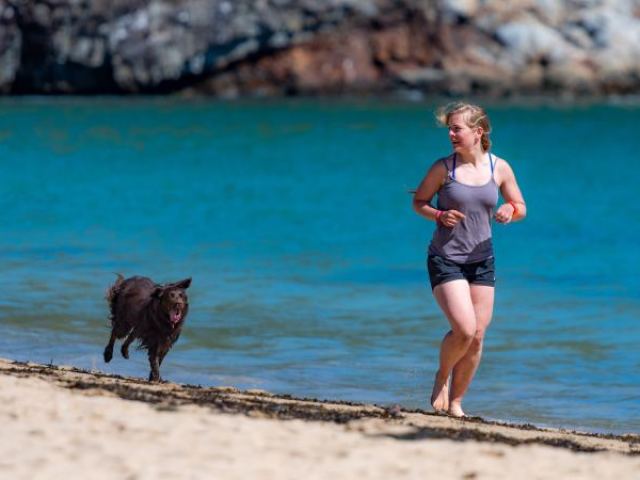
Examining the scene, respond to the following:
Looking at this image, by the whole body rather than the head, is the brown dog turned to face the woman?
yes

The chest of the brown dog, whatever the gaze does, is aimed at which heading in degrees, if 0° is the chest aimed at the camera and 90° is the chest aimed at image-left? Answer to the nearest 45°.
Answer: approximately 315°
